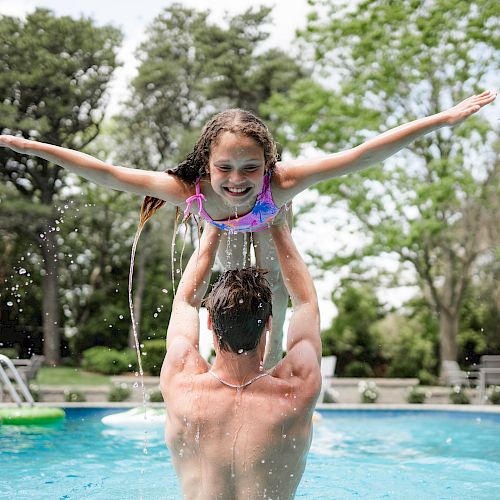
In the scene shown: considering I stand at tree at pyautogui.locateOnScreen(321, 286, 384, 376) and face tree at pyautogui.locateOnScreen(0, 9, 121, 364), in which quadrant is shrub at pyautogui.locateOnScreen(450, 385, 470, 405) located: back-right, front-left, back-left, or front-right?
back-left

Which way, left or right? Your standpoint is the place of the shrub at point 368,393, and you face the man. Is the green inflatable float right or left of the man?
right

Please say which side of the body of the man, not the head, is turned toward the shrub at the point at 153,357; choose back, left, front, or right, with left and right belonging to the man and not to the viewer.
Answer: front

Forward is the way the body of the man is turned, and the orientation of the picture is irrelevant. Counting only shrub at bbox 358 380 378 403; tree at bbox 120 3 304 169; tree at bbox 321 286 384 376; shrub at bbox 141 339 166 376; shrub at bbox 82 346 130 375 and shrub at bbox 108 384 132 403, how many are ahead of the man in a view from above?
6

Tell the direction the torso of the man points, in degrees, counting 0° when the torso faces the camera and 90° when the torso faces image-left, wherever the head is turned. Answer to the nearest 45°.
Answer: approximately 180°

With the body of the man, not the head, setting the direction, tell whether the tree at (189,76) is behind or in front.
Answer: in front

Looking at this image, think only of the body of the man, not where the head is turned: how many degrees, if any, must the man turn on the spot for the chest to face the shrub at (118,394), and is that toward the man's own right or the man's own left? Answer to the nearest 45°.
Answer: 0° — they already face it

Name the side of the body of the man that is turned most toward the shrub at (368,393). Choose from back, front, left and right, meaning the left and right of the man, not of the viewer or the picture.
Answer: front

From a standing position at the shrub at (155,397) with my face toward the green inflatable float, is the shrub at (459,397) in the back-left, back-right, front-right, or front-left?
back-left

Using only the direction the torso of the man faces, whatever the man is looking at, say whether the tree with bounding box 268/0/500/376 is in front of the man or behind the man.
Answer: in front

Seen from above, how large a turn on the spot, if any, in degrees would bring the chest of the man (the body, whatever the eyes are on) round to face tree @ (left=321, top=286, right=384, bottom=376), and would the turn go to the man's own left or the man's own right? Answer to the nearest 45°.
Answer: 0° — they already face it

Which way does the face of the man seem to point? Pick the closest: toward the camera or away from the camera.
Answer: away from the camera
